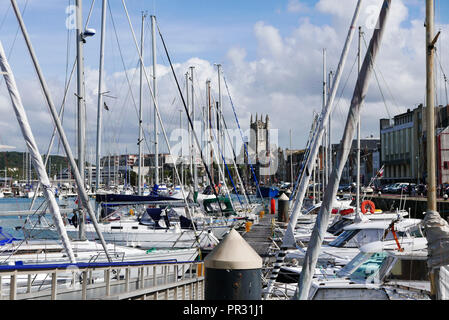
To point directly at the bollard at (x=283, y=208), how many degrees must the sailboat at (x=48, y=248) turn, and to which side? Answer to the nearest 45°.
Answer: approximately 45° to its left

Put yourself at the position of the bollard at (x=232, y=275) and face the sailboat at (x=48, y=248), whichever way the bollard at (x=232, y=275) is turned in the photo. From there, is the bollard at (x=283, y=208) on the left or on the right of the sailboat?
right
